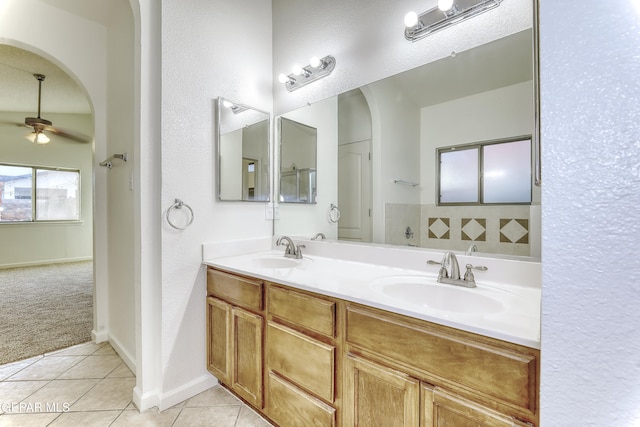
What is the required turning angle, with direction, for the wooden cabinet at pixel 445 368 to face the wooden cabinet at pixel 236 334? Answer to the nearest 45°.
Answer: approximately 45° to its right

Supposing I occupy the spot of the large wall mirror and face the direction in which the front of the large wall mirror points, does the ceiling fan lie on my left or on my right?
on my right

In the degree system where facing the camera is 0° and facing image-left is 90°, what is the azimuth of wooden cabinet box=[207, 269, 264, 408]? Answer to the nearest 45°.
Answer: approximately 45°

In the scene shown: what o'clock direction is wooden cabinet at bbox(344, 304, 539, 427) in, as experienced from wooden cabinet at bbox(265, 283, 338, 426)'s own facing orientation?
wooden cabinet at bbox(344, 304, 539, 427) is roughly at 9 o'clock from wooden cabinet at bbox(265, 283, 338, 426).

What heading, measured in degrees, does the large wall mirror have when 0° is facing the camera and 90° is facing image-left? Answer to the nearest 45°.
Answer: approximately 45°

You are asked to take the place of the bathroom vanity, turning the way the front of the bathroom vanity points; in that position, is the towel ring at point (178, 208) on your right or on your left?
on your right

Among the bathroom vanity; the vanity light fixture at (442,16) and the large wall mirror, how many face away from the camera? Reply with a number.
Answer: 0

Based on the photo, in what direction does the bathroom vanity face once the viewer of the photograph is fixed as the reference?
facing the viewer and to the left of the viewer

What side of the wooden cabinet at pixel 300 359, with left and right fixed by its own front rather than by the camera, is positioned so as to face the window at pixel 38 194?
right
